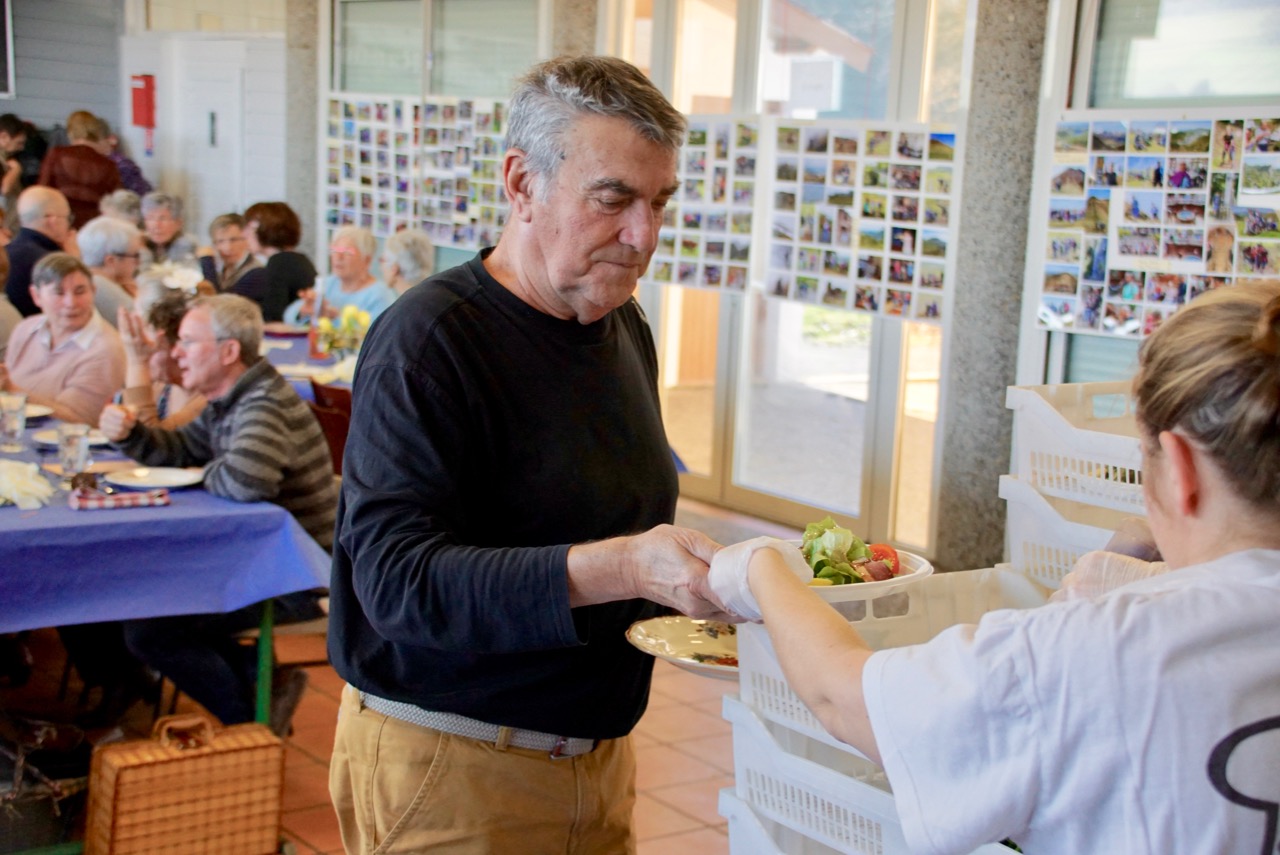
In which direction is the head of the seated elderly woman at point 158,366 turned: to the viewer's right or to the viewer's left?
to the viewer's left

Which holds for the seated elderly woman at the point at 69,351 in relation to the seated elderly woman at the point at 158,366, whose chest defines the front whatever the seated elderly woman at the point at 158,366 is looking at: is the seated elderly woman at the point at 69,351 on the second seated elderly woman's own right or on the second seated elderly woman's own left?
on the second seated elderly woman's own right

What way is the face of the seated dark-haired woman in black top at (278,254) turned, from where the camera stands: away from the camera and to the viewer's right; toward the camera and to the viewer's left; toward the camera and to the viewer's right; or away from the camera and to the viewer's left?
away from the camera and to the viewer's left

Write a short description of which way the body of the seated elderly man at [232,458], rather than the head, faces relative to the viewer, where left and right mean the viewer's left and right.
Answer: facing to the left of the viewer

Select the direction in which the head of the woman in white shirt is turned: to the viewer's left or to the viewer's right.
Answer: to the viewer's left

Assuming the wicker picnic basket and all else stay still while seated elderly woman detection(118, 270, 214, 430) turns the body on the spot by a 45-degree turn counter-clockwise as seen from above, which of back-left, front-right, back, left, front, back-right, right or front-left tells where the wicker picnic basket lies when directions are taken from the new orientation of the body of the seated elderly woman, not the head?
front-left

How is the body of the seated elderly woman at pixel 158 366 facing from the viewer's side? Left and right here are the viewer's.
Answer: facing to the left of the viewer

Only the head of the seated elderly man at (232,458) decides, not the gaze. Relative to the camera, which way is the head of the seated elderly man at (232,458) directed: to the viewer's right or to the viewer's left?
to the viewer's left

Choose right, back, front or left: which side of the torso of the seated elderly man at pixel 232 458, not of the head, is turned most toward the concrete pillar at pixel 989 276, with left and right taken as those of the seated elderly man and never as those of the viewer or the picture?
back

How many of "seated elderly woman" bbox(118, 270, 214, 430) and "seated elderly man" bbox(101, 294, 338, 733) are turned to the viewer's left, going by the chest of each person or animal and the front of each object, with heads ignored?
2

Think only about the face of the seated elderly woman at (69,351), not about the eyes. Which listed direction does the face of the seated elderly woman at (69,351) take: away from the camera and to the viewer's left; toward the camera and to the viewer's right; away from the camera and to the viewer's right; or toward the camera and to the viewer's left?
toward the camera and to the viewer's right

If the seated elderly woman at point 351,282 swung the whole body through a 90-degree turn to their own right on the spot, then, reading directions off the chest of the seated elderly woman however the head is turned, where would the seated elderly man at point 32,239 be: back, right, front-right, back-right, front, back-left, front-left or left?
front-left

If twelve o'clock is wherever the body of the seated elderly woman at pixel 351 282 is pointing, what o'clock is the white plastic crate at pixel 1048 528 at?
The white plastic crate is roughly at 10 o'clock from the seated elderly woman.
